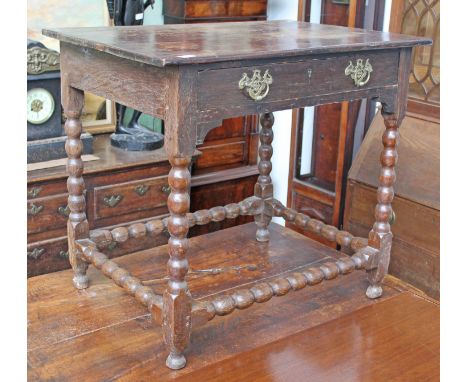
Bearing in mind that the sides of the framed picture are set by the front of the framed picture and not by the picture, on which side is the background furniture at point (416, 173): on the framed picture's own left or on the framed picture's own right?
on the framed picture's own left

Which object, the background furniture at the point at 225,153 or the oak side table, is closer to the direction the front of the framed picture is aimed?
the oak side table

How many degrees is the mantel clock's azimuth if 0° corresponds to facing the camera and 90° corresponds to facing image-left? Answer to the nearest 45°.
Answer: approximately 0°

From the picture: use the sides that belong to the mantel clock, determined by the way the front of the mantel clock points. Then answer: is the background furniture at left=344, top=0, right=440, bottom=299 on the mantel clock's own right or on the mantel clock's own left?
on the mantel clock's own left

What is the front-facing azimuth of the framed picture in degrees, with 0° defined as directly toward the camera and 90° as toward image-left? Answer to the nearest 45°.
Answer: approximately 0°

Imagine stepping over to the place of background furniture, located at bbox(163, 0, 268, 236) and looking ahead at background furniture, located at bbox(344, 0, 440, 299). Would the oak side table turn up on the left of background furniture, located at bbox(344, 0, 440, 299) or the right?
right

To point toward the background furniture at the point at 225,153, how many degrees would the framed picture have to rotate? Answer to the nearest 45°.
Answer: approximately 90° to its left

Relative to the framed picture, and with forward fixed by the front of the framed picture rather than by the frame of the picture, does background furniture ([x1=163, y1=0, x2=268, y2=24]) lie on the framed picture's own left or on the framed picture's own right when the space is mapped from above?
on the framed picture's own left

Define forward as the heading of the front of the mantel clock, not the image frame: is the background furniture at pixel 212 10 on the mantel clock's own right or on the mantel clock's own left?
on the mantel clock's own left
